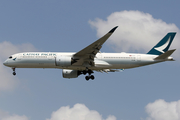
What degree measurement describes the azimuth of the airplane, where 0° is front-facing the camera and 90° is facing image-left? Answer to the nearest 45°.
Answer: approximately 90°
